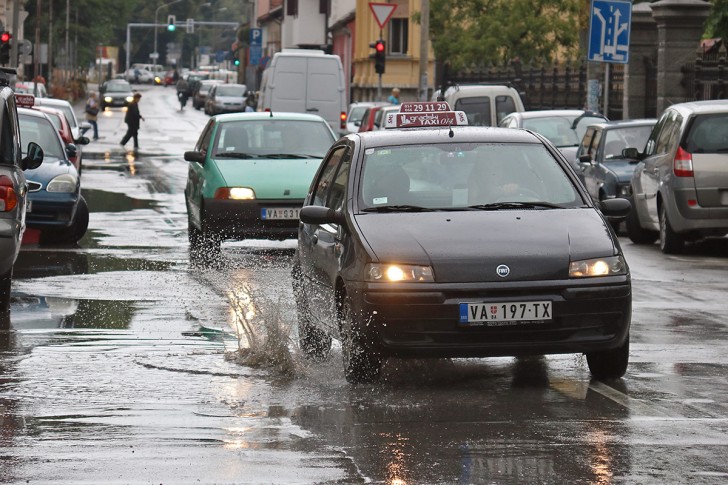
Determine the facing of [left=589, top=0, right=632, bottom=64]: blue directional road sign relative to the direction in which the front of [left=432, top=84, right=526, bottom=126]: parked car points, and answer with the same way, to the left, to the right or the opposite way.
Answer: the opposite way

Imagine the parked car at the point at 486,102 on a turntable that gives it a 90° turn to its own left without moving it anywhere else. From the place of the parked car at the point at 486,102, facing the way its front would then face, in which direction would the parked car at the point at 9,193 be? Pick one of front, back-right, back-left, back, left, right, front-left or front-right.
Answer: left

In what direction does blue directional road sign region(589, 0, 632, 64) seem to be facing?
toward the camera

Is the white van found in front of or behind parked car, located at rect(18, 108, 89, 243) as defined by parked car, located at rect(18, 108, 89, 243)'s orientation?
behind

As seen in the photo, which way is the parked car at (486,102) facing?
away from the camera

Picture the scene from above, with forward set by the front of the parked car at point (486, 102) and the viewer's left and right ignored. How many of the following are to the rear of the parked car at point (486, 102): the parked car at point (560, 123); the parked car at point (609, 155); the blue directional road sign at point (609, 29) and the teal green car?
4

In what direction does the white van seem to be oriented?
away from the camera

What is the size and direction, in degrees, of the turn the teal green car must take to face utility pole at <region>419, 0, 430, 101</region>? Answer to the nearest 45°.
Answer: approximately 180°

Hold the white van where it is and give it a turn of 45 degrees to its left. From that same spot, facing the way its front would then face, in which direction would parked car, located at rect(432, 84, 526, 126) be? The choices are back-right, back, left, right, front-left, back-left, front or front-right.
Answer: back

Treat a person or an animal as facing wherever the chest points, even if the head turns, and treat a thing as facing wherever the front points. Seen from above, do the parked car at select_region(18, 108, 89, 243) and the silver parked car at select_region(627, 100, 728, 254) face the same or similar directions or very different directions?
very different directions

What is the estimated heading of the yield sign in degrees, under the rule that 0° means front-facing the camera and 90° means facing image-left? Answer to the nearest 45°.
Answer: approximately 0°

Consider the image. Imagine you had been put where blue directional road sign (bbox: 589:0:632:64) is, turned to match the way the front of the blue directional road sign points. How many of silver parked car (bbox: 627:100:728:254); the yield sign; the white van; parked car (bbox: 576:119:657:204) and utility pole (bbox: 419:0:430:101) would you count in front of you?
2

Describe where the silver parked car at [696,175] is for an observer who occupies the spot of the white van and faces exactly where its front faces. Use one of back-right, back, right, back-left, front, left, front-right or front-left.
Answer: back

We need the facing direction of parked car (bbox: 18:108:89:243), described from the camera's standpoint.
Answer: facing the viewer

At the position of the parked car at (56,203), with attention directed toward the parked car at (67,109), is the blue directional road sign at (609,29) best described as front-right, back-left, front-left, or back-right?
front-right

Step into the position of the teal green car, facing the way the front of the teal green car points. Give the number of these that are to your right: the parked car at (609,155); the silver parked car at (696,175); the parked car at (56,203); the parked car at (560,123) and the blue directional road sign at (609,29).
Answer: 1

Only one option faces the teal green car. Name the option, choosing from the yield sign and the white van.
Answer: the yield sign
